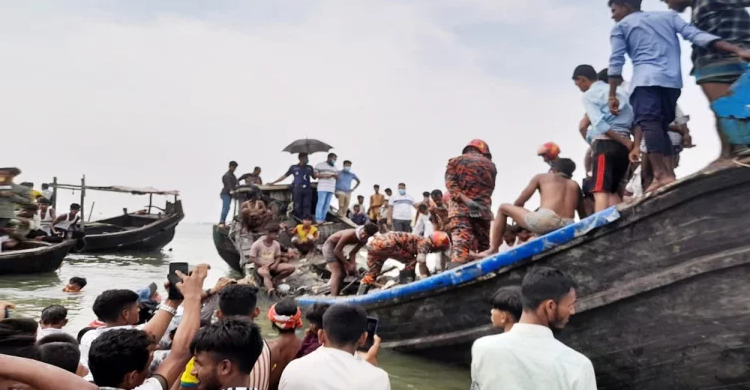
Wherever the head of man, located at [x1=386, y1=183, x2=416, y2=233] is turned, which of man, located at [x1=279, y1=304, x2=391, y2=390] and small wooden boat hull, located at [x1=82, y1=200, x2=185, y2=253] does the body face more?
the man

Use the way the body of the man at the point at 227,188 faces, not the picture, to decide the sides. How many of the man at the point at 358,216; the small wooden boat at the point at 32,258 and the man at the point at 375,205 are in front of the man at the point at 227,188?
2

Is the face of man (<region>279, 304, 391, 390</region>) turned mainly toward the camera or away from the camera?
away from the camera

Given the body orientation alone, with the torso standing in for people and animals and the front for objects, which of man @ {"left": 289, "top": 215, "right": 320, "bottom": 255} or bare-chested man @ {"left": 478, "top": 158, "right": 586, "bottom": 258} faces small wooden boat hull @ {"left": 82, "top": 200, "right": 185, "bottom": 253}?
the bare-chested man

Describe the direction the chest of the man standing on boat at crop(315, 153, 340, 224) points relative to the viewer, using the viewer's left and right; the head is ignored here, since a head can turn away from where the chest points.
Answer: facing the viewer and to the right of the viewer

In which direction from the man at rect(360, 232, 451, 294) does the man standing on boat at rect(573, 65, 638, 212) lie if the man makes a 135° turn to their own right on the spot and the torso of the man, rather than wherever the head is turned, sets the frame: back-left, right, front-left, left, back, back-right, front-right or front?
left

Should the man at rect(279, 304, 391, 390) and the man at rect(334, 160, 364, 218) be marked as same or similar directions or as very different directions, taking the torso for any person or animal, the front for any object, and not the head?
very different directions

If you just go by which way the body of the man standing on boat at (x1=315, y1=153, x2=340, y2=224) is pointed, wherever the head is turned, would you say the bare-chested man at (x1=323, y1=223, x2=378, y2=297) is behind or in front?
in front

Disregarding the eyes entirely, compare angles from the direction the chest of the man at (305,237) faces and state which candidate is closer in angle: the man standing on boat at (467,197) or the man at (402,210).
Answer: the man standing on boat

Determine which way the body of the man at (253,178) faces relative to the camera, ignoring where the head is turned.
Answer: to the viewer's right
